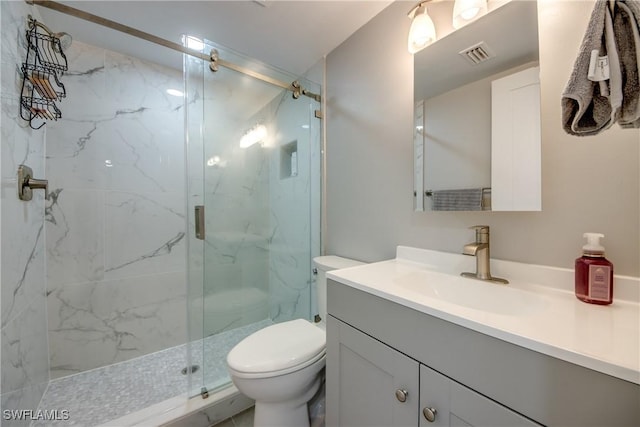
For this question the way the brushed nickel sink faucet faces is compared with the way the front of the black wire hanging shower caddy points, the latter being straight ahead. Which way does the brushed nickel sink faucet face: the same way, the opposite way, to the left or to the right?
the opposite way

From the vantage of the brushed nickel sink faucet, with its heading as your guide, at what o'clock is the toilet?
The toilet is roughly at 1 o'clock from the brushed nickel sink faucet.

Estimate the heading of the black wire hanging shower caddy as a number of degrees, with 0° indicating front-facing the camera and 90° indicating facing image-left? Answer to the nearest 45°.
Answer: approximately 315°

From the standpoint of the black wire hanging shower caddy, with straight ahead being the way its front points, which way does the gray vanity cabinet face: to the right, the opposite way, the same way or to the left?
the opposite way

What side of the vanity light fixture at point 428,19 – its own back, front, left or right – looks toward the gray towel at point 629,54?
left

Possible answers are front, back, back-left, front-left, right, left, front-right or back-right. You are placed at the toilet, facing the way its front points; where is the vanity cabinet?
left

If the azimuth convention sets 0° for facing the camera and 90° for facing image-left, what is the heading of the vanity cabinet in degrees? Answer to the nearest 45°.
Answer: approximately 45°

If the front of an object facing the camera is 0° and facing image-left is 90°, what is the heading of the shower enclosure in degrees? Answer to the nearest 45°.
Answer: approximately 315°

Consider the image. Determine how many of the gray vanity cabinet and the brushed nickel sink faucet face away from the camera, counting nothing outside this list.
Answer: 0

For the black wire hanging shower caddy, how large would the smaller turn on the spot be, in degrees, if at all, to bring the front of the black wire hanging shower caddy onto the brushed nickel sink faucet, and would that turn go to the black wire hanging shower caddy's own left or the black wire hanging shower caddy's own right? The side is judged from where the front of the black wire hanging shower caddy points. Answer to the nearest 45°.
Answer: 0° — it already faces it
